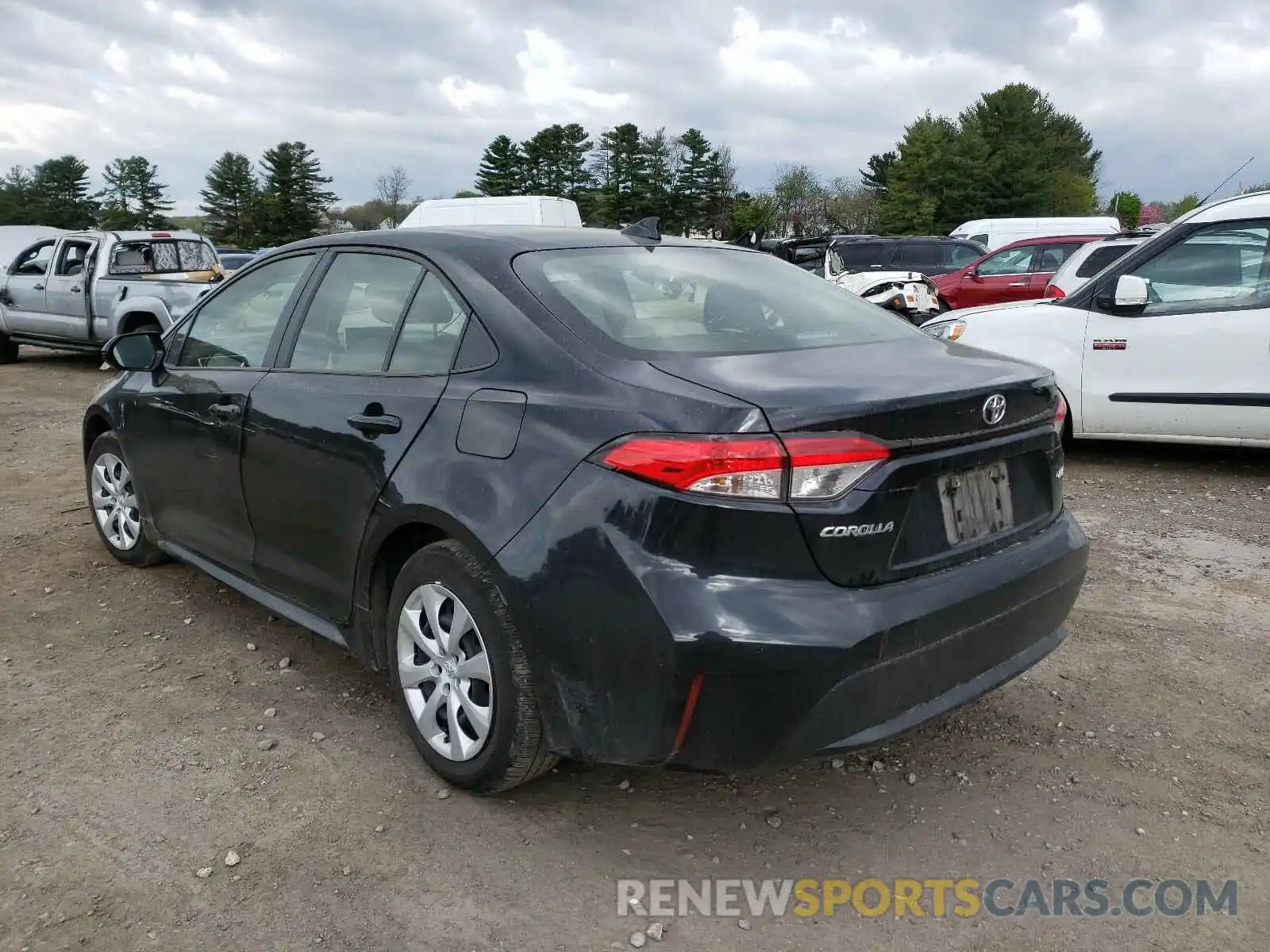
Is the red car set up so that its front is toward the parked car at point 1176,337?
no

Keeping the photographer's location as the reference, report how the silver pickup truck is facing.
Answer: facing away from the viewer and to the left of the viewer

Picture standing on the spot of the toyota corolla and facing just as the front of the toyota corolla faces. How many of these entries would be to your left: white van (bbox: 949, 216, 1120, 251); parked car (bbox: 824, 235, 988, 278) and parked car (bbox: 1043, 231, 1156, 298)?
0

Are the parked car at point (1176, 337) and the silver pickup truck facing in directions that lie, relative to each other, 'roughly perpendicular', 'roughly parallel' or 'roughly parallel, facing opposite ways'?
roughly parallel

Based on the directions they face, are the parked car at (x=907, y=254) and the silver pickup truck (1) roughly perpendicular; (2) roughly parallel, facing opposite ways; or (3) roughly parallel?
roughly parallel, facing opposite ways

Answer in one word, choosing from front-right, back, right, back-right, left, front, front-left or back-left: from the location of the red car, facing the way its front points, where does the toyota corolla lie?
left

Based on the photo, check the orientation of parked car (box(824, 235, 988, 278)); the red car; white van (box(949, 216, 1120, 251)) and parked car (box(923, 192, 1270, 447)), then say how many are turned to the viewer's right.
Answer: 1

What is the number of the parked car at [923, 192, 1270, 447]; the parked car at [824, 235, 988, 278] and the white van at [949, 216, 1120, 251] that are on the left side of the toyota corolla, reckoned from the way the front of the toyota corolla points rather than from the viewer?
0

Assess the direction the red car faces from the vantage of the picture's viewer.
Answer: facing to the left of the viewer

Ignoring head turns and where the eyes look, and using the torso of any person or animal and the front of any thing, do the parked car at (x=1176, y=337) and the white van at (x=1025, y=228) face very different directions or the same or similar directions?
same or similar directions

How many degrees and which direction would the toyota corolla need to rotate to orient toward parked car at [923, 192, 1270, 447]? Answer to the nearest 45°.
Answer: approximately 90° to its right

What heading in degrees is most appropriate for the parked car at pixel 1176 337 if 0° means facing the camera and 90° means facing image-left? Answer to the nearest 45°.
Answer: approximately 90°

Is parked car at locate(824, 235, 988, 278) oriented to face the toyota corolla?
no

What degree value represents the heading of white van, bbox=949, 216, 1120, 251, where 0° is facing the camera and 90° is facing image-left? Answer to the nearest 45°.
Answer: approximately 90°

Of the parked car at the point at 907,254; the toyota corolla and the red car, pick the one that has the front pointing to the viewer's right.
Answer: the parked car
